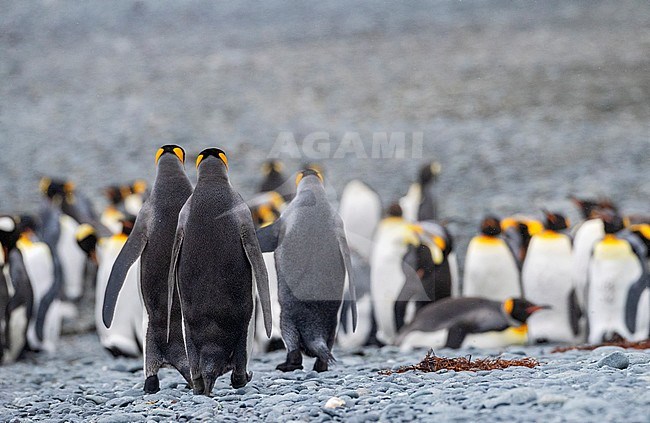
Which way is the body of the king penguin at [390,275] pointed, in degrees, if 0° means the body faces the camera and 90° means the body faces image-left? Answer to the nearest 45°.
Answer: approximately 45°

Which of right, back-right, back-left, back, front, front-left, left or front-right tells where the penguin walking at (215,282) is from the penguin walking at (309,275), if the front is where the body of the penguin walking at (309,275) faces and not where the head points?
back-left

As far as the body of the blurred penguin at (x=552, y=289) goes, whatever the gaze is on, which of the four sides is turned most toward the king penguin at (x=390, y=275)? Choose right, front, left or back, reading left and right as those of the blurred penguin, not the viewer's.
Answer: right

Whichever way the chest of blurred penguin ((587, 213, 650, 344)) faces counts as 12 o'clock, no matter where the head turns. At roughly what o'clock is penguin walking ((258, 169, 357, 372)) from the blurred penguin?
The penguin walking is roughly at 1 o'clock from the blurred penguin.

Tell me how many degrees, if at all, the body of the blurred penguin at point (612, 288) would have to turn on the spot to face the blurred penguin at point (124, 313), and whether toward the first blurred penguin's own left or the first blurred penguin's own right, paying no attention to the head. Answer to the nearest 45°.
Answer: approximately 90° to the first blurred penguin's own right

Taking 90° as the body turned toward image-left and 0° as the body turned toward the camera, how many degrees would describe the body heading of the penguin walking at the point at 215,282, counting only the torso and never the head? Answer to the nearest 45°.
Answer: approximately 180°

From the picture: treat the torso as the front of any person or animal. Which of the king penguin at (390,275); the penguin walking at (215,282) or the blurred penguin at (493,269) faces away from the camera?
the penguin walking

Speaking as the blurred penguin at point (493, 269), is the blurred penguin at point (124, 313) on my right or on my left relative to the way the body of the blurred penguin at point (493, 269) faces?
on my right
